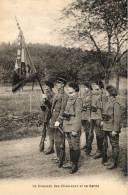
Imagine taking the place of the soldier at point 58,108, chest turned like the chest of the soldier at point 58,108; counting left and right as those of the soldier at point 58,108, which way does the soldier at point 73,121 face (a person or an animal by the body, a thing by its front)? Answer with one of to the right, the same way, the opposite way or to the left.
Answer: the same way

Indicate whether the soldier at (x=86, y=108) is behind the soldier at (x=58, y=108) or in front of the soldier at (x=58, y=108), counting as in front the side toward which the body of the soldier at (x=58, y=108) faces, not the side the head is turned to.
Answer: behind

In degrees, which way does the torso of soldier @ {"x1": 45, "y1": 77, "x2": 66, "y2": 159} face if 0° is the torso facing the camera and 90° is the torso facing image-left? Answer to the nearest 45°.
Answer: approximately 45°

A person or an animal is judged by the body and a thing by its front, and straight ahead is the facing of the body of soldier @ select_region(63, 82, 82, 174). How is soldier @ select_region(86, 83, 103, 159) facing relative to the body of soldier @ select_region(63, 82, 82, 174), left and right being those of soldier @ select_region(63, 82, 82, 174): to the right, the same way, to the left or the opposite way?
the same way

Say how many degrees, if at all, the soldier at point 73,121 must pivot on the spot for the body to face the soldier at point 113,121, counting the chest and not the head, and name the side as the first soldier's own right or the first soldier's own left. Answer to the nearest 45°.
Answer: approximately 135° to the first soldier's own left

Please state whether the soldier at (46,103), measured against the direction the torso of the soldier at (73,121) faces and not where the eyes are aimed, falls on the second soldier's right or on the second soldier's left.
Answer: on the second soldier's right

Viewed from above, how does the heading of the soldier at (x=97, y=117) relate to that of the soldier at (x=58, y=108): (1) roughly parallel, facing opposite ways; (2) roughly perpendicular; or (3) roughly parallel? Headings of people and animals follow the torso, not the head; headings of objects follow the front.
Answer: roughly parallel

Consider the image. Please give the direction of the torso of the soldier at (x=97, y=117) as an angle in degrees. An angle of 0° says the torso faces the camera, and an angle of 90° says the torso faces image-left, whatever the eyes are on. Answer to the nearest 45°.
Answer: approximately 45°

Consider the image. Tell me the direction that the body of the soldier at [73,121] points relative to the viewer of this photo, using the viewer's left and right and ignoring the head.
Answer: facing the viewer and to the left of the viewer

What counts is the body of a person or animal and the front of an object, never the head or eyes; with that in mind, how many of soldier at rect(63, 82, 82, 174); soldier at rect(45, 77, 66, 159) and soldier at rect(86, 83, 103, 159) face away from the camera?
0
